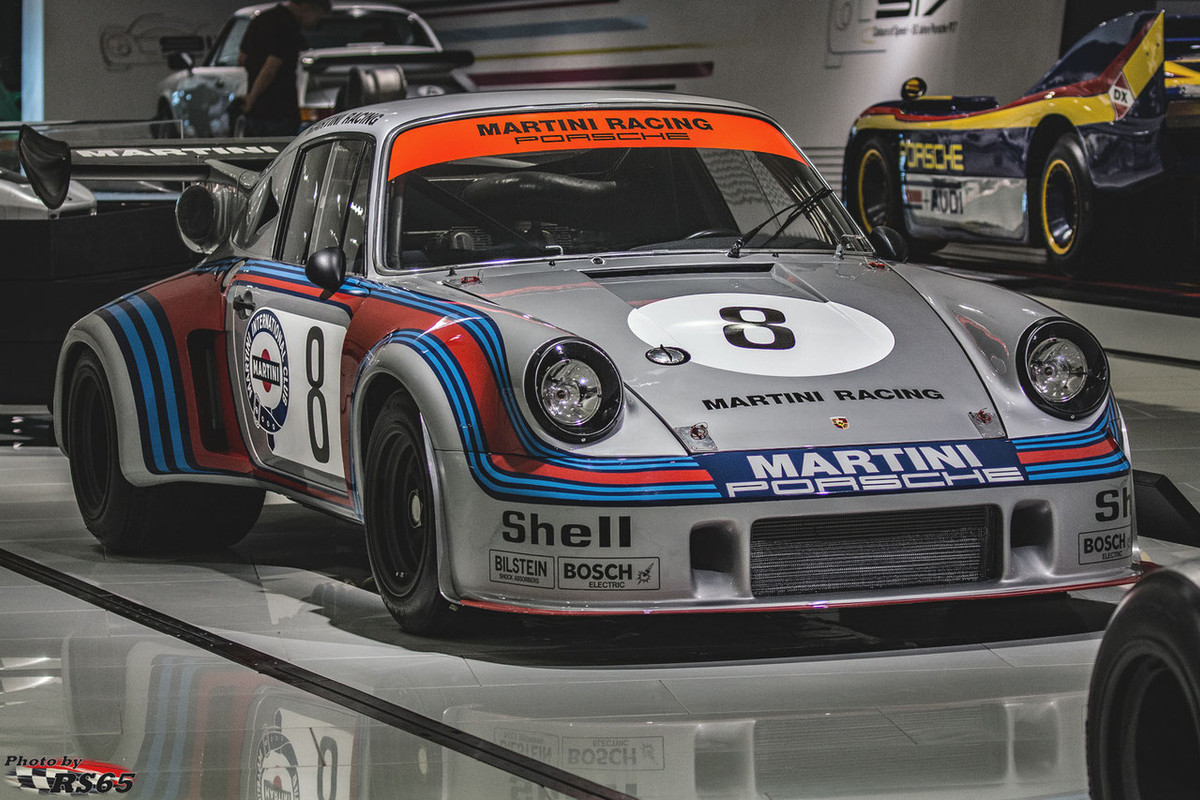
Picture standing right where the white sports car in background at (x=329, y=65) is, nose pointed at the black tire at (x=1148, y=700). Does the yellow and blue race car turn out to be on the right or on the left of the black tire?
left

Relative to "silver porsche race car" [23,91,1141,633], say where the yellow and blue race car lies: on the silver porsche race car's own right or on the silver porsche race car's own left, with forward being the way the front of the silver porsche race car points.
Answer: on the silver porsche race car's own left

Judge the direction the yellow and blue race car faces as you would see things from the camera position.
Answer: facing away from the viewer and to the left of the viewer

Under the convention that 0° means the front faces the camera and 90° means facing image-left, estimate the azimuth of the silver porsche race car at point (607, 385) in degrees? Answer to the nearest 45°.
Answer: approximately 315°

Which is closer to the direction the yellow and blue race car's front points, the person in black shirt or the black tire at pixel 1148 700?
the person in black shirt
